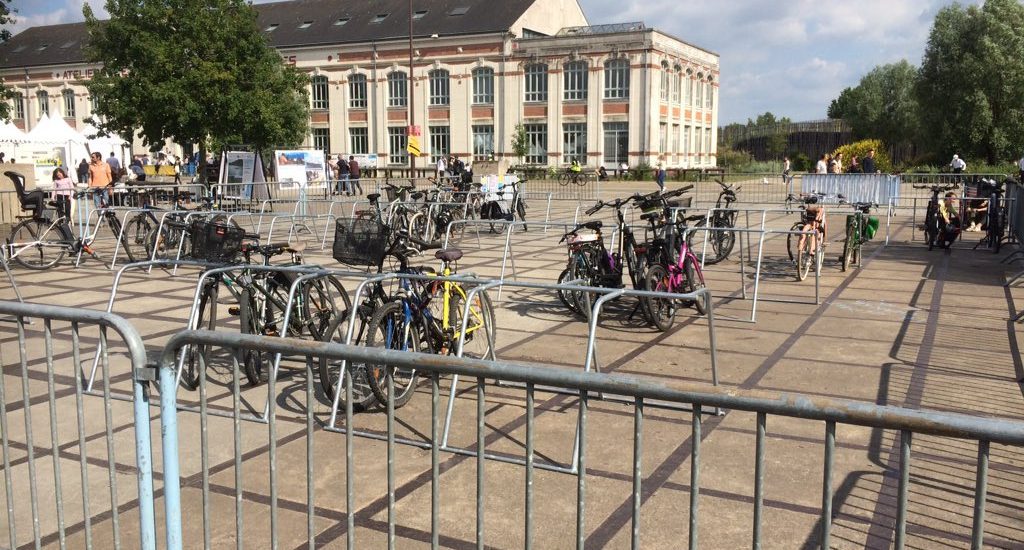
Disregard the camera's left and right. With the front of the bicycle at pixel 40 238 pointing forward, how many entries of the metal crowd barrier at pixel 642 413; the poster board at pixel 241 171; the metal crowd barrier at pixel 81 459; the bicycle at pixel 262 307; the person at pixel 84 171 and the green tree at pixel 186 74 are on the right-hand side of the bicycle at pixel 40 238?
3

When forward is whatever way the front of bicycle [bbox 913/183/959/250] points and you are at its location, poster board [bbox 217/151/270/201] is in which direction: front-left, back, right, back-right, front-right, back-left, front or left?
right

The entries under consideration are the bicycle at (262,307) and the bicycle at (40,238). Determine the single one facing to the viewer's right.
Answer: the bicycle at (40,238)

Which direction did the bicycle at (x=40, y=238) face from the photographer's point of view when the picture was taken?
facing to the right of the viewer

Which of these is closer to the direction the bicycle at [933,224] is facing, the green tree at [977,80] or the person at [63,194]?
the person

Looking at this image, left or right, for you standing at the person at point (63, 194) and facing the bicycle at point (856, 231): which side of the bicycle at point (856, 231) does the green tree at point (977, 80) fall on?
left

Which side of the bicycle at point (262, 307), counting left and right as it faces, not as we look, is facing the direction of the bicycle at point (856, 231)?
back

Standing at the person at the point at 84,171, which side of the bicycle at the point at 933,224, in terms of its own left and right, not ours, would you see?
right

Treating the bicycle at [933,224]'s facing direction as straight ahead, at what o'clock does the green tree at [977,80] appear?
The green tree is roughly at 6 o'clock from the bicycle.

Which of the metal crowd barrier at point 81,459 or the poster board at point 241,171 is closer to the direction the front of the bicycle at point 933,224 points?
the metal crowd barrier
